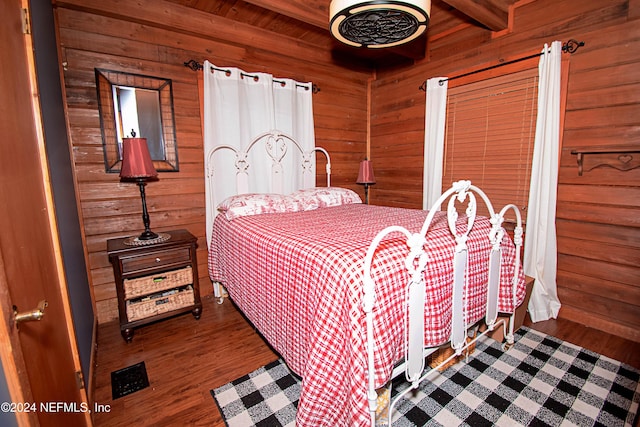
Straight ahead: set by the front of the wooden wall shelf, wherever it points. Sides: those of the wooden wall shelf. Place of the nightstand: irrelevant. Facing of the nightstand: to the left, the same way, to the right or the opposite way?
to the left

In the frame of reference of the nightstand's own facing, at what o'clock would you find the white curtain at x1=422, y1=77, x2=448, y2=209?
The white curtain is roughly at 9 o'clock from the nightstand.

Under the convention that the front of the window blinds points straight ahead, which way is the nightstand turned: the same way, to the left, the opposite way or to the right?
to the left

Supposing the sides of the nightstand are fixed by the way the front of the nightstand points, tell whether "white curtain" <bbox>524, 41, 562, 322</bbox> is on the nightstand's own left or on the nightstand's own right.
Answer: on the nightstand's own left

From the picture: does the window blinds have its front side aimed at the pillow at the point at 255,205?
yes

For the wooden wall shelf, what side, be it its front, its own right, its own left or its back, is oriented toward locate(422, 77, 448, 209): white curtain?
right

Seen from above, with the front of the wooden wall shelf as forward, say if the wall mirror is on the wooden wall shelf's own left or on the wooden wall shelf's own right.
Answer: on the wooden wall shelf's own right

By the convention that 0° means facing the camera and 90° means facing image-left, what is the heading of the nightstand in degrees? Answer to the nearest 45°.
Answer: approximately 0°

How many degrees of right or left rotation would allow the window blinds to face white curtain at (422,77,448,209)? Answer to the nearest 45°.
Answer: approximately 45° to its right

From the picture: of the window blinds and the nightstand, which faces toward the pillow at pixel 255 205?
the window blinds
